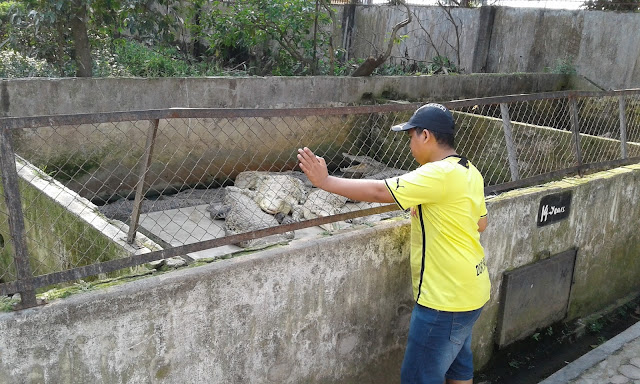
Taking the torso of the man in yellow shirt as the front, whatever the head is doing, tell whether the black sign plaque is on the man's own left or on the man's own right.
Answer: on the man's own right

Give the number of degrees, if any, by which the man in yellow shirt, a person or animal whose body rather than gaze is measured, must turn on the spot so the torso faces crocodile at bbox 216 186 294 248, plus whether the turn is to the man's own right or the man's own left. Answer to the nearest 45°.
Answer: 0° — they already face it

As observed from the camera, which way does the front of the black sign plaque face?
facing the viewer and to the right of the viewer

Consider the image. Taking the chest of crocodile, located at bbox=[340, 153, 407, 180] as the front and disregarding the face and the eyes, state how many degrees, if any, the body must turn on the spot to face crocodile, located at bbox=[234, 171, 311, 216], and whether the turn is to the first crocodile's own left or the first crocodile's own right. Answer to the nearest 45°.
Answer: approximately 45° to the first crocodile's own left

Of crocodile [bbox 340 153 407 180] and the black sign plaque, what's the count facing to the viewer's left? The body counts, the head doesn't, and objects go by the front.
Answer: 1

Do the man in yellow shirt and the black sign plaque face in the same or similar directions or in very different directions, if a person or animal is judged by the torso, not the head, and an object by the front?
very different directions

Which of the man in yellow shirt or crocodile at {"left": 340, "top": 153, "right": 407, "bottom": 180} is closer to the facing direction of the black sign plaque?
the man in yellow shirt

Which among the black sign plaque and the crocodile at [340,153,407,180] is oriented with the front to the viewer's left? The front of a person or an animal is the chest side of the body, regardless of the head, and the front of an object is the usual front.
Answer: the crocodile

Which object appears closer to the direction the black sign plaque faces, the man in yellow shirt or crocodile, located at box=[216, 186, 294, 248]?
the man in yellow shirt

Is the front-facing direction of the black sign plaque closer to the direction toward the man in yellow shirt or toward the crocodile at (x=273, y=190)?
the man in yellow shirt

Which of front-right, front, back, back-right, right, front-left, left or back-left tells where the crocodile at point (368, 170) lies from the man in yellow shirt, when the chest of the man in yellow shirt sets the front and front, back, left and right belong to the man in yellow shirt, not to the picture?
front-right

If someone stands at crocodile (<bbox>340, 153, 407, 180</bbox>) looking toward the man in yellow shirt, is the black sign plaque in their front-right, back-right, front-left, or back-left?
front-left

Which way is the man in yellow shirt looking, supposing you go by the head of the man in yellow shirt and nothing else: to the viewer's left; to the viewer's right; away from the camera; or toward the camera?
to the viewer's left

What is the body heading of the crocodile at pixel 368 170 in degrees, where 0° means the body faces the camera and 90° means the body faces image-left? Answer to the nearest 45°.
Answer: approximately 90°

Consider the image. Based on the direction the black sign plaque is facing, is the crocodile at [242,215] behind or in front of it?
behind

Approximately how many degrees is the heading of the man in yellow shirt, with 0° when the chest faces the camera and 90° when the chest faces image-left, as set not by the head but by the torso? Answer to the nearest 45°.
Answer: approximately 135°
